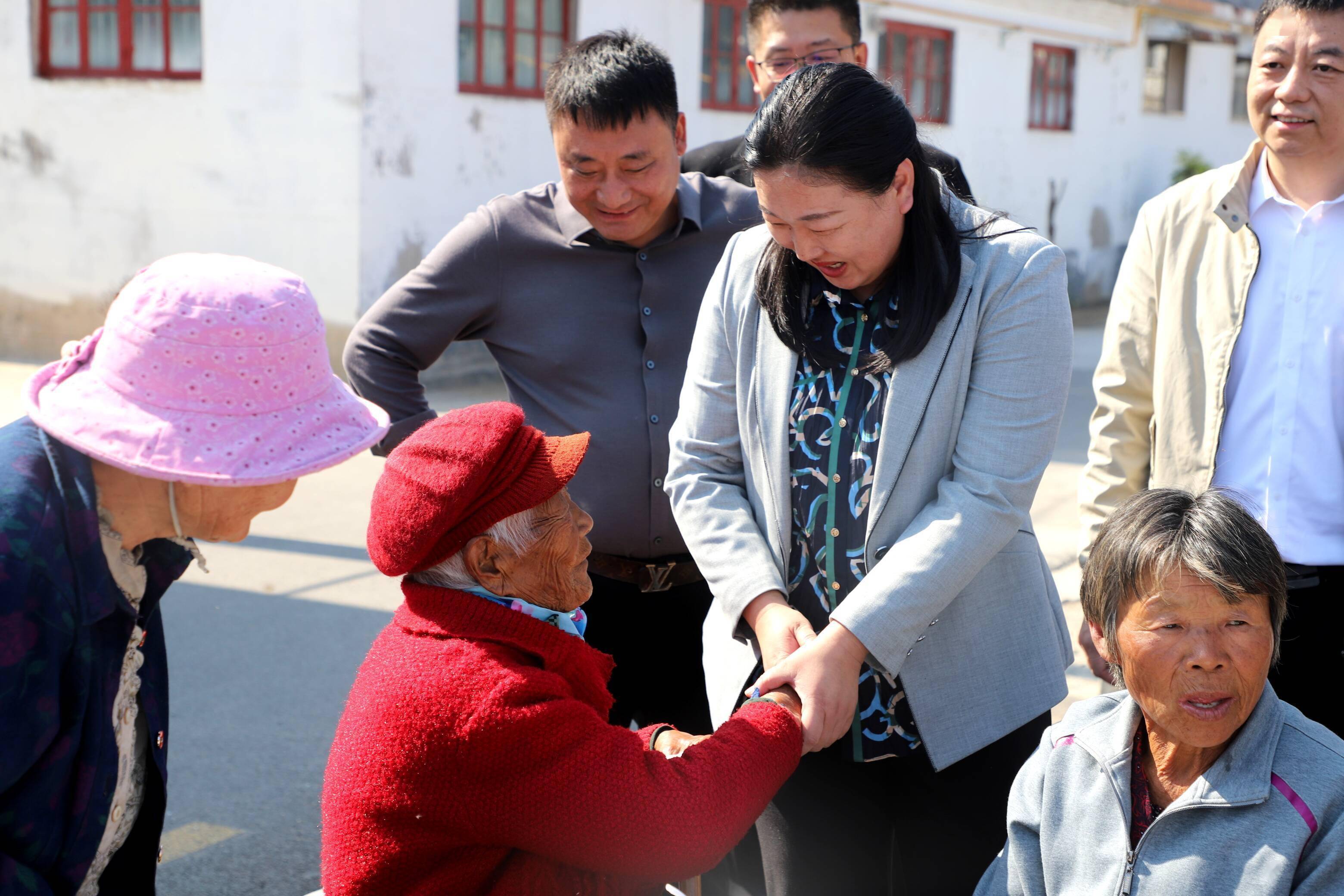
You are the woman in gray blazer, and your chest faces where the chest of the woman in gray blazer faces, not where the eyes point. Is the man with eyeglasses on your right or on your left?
on your right

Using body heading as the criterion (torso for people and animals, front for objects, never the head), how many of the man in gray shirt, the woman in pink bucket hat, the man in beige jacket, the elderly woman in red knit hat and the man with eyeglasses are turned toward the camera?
3

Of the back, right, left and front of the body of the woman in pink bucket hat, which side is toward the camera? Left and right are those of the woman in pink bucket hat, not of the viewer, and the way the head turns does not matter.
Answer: right

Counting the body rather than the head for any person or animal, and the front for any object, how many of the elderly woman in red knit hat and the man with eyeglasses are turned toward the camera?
1

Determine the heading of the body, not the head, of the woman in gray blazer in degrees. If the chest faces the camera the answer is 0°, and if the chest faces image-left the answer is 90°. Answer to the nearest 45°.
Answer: approximately 45°
